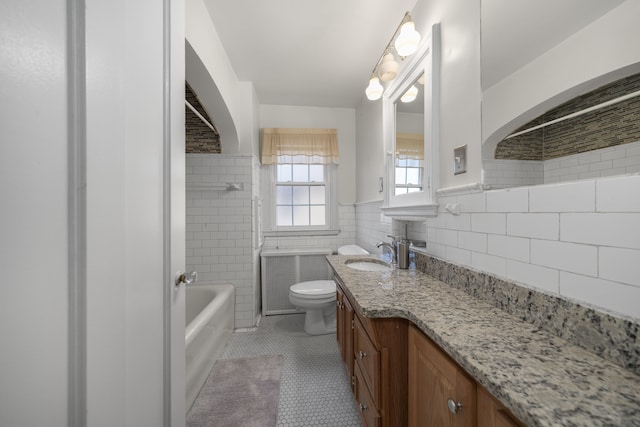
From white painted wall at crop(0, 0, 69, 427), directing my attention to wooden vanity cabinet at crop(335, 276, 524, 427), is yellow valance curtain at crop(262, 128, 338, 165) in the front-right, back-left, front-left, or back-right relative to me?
front-left

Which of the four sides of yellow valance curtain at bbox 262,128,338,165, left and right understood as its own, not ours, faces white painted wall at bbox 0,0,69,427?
front

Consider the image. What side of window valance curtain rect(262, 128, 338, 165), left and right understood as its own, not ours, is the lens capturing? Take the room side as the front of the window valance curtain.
front

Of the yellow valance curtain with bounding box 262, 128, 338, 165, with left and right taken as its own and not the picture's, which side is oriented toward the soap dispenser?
front

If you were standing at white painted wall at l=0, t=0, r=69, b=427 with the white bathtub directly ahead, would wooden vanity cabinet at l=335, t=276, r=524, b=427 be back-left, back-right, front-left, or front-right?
front-right

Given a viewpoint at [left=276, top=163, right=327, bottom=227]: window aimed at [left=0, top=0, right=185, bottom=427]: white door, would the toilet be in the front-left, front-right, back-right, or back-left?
front-left

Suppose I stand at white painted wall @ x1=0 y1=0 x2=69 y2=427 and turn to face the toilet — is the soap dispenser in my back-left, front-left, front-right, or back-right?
front-right

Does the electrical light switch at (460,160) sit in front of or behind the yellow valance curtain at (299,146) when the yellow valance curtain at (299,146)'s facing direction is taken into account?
in front

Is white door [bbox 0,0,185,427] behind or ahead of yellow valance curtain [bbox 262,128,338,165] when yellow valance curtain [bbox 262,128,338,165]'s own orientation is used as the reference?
ahead

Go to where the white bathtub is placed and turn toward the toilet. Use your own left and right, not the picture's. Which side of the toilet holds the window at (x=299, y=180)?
left

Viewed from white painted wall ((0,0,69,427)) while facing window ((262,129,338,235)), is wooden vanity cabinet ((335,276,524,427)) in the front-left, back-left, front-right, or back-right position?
front-right
